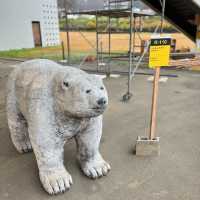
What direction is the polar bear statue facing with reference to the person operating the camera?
facing the viewer and to the right of the viewer
